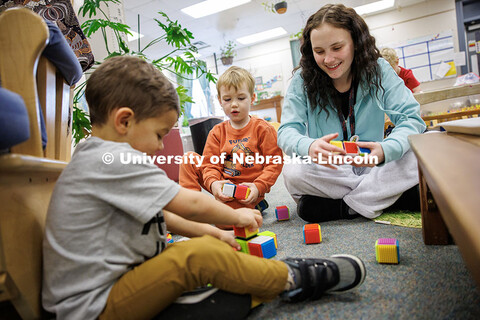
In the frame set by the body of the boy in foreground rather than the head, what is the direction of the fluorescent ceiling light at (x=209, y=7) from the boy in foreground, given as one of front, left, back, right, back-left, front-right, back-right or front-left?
left

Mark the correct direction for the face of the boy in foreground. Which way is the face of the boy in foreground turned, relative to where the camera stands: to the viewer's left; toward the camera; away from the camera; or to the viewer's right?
to the viewer's right

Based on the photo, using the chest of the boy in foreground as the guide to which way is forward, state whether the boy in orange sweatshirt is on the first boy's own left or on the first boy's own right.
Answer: on the first boy's own left

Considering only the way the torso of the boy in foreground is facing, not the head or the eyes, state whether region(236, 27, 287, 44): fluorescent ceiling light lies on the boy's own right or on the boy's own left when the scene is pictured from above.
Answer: on the boy's own left

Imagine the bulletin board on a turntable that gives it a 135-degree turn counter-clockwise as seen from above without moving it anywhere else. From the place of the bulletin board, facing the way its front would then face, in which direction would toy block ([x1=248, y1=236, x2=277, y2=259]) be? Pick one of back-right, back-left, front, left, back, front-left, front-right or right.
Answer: back-right

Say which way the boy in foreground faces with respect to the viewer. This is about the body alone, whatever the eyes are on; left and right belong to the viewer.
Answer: facing to the right of the viewer

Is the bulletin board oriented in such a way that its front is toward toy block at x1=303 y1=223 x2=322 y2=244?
yes

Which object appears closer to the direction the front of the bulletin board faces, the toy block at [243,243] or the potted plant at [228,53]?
the toy block

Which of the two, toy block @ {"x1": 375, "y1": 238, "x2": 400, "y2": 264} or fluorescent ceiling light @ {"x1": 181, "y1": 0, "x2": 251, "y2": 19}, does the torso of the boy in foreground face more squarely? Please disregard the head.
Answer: the toy block

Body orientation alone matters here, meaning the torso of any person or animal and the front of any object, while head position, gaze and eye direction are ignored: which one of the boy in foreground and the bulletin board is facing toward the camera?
the bulletin board

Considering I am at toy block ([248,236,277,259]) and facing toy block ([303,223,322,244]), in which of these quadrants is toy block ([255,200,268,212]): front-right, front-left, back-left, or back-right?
front-left

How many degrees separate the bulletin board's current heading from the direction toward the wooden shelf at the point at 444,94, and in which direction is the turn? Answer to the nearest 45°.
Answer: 0° — it already faces it

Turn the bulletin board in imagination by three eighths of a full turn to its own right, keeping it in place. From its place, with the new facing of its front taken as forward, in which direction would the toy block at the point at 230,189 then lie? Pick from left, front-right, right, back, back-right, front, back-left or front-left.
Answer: back-left

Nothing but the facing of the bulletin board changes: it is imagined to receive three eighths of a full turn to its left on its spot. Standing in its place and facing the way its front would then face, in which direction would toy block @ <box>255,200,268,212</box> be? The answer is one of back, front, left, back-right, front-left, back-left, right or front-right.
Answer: back-right

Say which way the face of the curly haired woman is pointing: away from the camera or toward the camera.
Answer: toward the camera

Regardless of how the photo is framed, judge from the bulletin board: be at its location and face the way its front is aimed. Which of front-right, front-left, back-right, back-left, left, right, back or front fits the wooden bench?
front

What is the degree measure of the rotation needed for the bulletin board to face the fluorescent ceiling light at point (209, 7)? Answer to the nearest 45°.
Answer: approximately 45° to its right

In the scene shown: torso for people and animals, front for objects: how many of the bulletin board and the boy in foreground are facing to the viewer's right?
1

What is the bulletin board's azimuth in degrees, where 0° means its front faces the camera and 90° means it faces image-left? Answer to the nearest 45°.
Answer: approximately 0°
